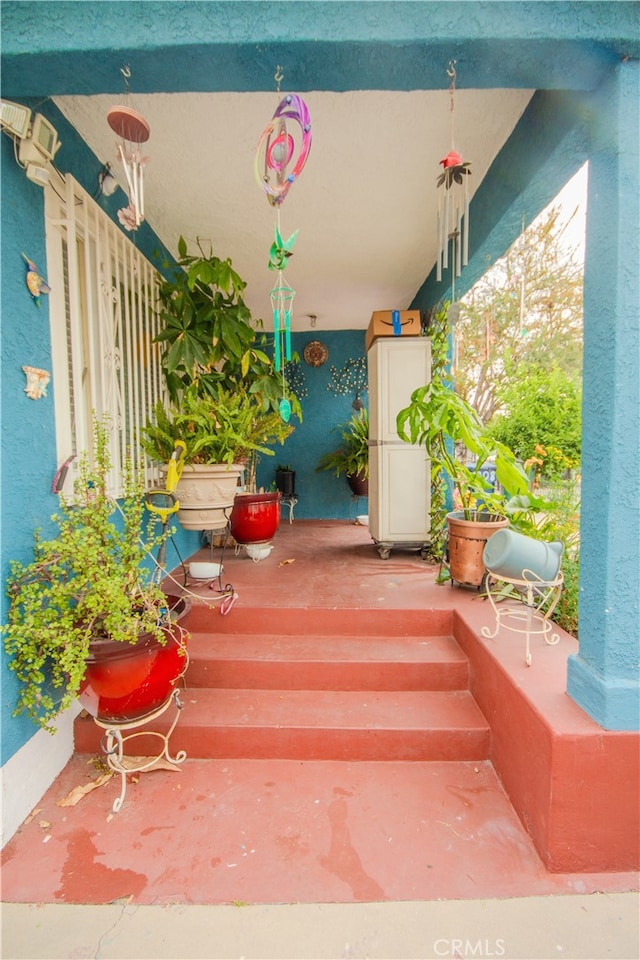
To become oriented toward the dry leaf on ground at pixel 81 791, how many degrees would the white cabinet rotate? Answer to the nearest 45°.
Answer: approximately 45° to its right

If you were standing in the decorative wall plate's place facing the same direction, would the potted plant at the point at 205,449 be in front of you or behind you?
in front

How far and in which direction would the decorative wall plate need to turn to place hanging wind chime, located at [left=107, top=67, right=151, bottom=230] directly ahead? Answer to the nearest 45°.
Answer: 0° — it already faces it

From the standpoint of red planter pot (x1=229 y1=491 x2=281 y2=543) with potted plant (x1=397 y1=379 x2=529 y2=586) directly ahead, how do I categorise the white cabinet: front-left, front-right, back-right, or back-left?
front-left

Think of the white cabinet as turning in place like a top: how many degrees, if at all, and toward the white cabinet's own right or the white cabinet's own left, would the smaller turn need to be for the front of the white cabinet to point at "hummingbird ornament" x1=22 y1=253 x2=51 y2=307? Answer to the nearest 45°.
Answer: approximately 45° to the white cabinet's own right

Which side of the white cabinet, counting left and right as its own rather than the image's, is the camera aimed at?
front

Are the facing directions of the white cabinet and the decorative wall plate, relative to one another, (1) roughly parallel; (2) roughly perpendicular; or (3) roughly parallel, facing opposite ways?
roughly parallel

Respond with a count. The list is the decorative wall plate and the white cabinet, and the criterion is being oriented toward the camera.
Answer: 2

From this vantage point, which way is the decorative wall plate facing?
toward the camera

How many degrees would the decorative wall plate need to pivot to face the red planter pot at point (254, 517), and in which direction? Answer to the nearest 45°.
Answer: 0° — it already faces it

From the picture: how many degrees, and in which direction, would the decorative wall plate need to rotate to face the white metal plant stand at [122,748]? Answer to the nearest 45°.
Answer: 0° — it already faces it

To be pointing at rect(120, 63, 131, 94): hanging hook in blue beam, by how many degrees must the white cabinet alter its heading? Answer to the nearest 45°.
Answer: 0° — it already faces it

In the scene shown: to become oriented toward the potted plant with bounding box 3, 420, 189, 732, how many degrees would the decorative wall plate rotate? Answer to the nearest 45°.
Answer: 0° — it already faces it

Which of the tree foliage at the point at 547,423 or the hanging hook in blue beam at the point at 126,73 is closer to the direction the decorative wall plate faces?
the hanging hook in blue beam
